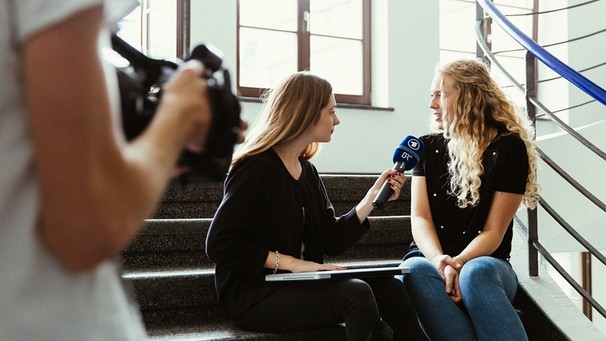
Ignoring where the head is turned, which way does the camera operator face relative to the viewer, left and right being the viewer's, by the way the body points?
facing away from the viewer and to the right of the viewer

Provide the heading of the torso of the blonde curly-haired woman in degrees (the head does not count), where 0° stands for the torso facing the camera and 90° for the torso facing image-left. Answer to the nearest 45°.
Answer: approximately 45°

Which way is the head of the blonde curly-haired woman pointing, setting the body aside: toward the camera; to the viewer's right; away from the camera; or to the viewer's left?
to the viewer's left

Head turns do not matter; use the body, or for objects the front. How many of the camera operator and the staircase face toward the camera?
1

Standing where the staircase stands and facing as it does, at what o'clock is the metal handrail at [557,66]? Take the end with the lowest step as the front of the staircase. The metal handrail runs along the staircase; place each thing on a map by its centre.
The metal handrail is roughly at 9 o'clock from the staircase.

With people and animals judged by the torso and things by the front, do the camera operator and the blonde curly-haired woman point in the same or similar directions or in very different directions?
very different directions
